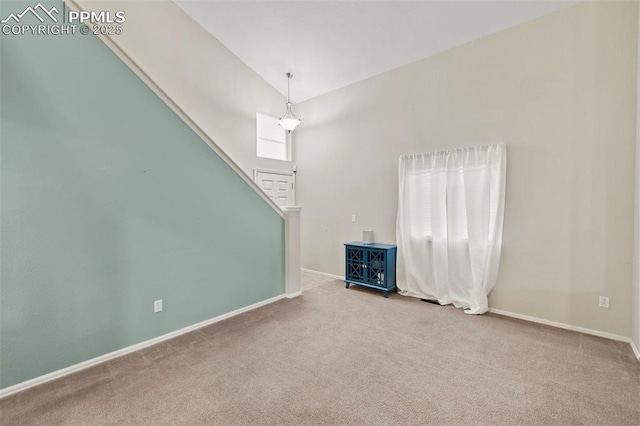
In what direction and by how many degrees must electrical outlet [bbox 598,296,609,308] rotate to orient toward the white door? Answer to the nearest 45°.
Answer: approximately 90° to its right

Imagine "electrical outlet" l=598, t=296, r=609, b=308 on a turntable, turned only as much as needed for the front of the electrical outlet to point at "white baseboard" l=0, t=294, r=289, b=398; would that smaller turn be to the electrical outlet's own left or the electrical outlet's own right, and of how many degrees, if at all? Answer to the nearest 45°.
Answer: approximately 45° to the electrical outlet's own right

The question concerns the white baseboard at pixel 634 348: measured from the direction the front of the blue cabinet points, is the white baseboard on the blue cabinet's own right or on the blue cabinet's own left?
on the blue cabinet's own left

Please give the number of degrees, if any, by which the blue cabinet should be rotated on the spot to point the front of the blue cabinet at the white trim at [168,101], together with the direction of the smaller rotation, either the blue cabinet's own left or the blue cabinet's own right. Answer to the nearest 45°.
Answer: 0° — it already faces it

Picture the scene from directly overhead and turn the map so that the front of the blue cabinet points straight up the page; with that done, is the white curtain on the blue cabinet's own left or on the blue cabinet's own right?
on the blue cabinet's own left

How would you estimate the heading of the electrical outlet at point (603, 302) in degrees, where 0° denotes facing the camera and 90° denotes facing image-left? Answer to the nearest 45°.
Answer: approximately 0°

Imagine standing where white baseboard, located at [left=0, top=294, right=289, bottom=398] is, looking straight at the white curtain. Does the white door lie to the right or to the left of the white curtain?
left

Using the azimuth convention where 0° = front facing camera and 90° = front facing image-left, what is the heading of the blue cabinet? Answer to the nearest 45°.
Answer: approximately 45°
